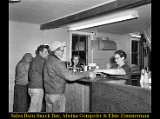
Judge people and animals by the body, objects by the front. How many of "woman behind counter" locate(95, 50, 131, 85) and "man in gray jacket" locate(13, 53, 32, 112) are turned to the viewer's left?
1

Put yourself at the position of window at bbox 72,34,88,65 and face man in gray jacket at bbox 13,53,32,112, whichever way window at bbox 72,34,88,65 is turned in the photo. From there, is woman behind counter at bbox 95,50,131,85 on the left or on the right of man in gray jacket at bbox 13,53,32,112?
left

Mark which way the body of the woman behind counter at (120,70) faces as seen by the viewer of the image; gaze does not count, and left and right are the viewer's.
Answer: facing to the left of the viewer

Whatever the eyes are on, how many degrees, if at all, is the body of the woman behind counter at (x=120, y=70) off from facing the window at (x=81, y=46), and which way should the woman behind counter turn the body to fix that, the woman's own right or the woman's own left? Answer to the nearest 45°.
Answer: approximately 90° to the woman's own right

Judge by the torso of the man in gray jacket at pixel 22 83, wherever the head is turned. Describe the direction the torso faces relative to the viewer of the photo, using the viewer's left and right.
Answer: facing to the right of the viewer

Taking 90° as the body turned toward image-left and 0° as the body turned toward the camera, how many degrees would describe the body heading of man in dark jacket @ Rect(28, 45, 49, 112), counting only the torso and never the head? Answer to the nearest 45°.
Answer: approximately 270°

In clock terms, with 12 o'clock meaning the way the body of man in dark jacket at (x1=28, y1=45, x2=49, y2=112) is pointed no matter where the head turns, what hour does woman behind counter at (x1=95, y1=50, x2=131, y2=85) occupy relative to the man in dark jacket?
The woman behind counter is roughly at 1 o'clock from the man in dark jacket.
